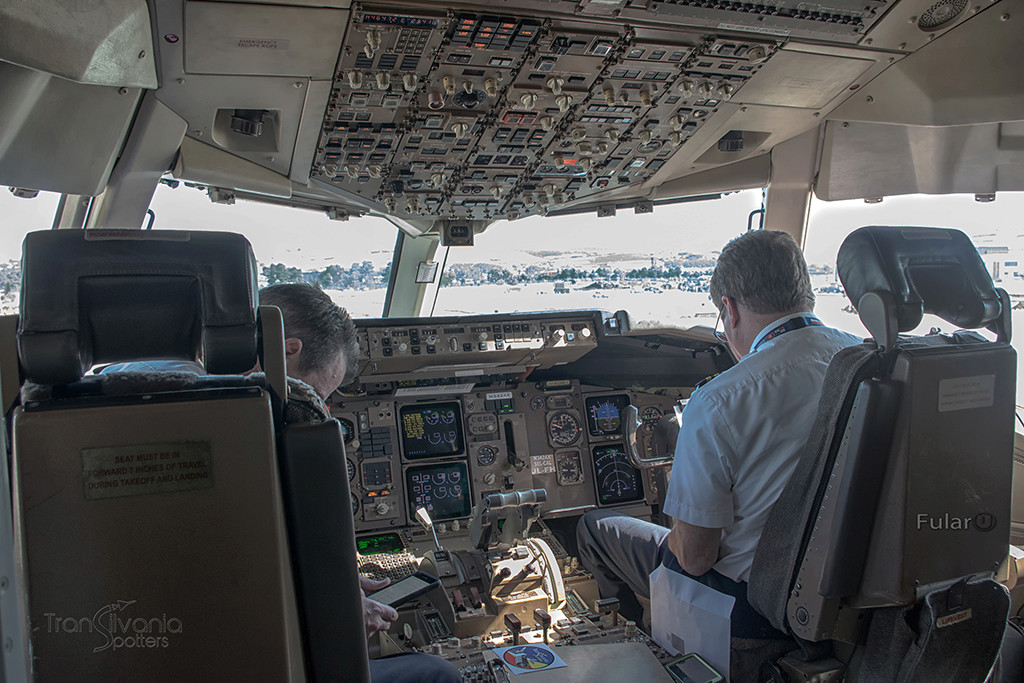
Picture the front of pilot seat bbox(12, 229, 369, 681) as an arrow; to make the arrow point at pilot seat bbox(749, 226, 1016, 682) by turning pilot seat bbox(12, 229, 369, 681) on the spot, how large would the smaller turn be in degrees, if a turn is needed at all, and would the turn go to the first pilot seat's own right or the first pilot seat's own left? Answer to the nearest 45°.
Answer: approximately 90° to the first pilot seat's own right

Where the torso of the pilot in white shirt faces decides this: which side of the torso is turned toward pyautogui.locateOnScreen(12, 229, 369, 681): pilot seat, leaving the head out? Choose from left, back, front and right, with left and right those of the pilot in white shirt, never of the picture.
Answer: left

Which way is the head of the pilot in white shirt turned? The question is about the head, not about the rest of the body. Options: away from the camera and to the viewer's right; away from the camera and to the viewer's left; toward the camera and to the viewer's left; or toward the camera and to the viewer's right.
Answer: away from the camera and to the viewer's left

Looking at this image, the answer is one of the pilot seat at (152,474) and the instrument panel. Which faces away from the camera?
the pilot seat

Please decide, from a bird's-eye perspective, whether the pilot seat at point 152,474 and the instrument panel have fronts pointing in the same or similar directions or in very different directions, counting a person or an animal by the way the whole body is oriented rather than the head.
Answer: very different directions

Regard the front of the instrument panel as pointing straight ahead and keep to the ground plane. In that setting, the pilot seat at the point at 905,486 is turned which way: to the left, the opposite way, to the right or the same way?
the opposite way

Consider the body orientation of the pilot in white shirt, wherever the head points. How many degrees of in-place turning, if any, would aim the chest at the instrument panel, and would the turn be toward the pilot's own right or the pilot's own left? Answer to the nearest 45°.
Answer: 0° — they already face it

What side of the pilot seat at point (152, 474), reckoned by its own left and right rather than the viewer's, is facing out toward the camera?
back

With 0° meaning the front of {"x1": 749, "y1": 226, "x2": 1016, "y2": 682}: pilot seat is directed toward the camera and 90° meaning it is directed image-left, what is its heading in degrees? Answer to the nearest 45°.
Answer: approximately 135°

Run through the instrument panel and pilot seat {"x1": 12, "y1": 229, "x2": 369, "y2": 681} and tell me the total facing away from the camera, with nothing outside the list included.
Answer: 1

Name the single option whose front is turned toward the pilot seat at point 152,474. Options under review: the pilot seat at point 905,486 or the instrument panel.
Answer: the instrument panel

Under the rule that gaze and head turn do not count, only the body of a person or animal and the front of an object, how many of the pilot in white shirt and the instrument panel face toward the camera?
1

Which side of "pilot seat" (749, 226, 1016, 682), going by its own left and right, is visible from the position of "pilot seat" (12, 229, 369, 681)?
left

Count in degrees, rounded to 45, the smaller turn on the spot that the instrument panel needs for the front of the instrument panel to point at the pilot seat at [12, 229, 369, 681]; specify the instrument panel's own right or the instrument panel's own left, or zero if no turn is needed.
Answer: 0° — it already faces it
